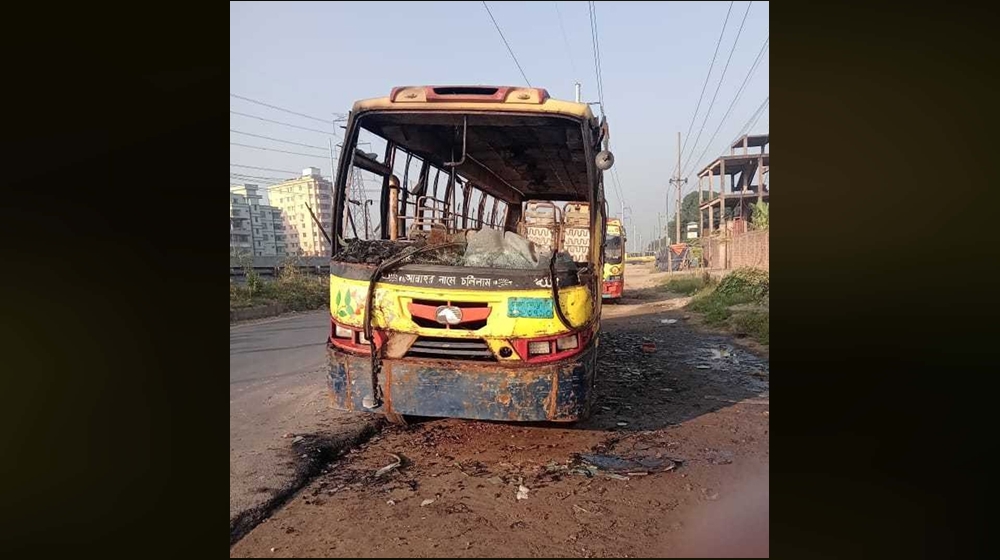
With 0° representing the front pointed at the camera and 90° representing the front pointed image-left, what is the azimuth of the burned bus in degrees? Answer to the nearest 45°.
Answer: approximately 0°

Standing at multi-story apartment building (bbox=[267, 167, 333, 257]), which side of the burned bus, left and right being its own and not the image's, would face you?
back

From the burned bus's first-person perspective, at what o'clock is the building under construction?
The building under construction is roughly at 7 o'clock from the burned bus.

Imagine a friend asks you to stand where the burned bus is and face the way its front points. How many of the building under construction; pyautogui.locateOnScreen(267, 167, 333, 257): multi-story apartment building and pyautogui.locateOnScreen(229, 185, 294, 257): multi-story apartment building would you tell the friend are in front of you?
0

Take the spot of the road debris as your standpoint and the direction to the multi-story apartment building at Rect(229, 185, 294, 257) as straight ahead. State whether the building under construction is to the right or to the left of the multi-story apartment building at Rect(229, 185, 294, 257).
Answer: right
